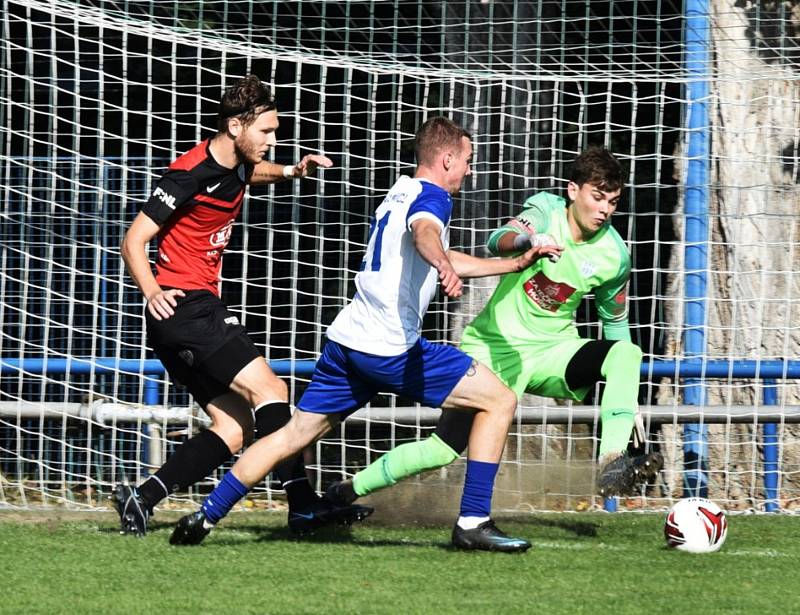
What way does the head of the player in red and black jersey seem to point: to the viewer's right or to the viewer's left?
to the viewer's right

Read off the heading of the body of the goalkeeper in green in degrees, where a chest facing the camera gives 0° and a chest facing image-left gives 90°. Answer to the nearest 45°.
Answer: approximately 315°

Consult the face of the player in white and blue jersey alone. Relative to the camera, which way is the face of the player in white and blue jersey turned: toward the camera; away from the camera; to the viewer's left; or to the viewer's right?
to the viewer's right

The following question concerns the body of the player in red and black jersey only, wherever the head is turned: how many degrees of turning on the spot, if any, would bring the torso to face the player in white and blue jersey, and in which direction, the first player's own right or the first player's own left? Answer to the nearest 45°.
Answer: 0° — they already face them

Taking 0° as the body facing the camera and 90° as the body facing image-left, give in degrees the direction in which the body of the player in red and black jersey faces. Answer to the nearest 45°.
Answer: approximately 315°

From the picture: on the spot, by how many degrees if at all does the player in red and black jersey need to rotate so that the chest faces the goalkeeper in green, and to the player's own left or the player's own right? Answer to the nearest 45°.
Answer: approximately 45° to the player's own left

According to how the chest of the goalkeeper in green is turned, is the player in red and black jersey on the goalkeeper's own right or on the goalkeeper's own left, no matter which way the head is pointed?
on the goalkeeper's own right
